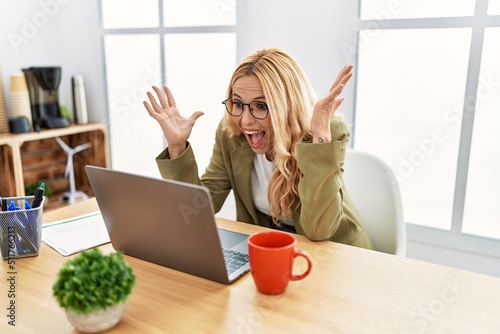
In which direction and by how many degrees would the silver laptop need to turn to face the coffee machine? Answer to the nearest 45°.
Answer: approximately 45° to its left

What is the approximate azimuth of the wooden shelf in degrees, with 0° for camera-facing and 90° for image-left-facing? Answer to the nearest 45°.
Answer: approximately 315°

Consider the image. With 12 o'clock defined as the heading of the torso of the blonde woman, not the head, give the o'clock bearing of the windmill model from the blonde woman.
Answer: The windmill model is roughly at 3 o'clock from the blonde woman.

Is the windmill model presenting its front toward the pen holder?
yes

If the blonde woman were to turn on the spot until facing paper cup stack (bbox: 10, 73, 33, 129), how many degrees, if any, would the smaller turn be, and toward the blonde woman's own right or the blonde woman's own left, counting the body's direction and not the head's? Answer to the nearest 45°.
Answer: approximately 90° to the blonde woman's own right

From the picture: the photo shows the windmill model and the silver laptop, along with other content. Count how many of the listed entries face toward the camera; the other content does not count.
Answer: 1

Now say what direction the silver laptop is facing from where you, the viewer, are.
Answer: facing away from the viewer and to the right of the viewer
